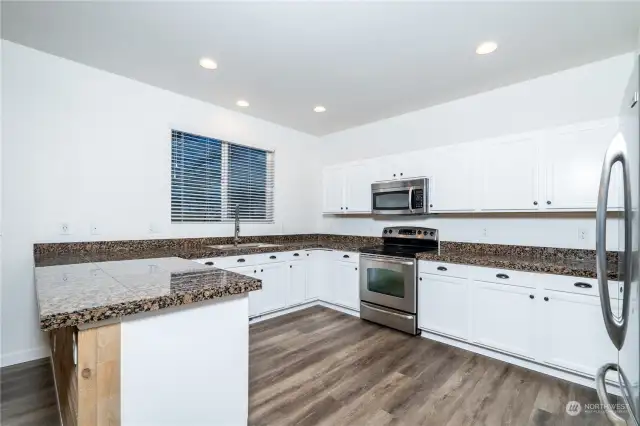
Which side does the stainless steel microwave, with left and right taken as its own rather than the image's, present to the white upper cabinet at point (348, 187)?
right

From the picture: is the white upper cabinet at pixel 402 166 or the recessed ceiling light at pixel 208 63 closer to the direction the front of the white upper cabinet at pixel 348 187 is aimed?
the recessed ceiling light

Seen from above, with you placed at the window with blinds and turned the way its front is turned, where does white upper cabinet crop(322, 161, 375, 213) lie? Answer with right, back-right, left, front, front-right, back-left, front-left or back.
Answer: front-left

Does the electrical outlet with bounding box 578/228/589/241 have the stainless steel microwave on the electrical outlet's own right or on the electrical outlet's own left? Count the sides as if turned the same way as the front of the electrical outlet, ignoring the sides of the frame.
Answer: on the electrical outlet's own right

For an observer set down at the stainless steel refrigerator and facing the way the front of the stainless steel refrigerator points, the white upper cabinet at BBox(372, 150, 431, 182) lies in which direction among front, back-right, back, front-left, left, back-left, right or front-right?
front-right

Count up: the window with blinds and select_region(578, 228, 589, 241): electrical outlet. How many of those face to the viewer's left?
0

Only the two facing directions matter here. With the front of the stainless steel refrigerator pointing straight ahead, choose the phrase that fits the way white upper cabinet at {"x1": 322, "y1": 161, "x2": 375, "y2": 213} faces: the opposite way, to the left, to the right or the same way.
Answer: to the left

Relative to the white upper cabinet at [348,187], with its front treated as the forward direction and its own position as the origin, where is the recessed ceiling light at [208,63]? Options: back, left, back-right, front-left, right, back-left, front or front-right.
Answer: front

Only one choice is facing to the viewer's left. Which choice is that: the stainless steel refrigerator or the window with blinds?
the stainless steel refrigerator

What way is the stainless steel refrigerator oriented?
to the viewer's left

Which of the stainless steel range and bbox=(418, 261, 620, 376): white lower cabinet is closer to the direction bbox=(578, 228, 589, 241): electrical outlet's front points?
the white lower cabinet

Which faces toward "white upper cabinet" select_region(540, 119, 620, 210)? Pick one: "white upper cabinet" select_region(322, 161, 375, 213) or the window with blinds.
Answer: the window with blinds

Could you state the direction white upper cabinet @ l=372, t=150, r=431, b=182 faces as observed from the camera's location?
facing the viewer and to the left of the viewer

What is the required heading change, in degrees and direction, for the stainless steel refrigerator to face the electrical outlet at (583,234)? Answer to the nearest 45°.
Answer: approximately 90° to its right

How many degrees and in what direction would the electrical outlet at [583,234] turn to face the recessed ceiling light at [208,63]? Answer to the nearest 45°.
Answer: approximately 45° to its right

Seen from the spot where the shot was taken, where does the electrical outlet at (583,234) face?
facing the viewer

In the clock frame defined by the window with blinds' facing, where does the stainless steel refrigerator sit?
The stainless steel refrigerator is roughly at 1 o'clock from the window with blinds.
